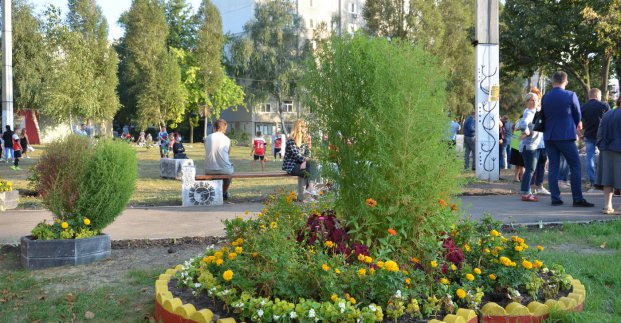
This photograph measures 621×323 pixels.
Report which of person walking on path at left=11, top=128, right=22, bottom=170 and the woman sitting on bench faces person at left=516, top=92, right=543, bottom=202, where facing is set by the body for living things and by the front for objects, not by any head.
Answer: the woman sitting on bench

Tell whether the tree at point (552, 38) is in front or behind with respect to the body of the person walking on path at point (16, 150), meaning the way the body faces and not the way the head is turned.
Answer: behind

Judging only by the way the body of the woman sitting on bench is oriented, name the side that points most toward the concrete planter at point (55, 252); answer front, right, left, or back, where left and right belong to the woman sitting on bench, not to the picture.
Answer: right

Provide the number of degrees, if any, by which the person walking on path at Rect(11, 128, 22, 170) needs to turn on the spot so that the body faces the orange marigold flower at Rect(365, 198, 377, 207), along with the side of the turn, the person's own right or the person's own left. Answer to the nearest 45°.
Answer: approximately 90° to the person's own left

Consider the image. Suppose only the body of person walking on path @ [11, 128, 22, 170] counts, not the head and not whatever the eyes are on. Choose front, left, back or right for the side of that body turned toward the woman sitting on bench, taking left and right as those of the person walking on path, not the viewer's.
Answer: left

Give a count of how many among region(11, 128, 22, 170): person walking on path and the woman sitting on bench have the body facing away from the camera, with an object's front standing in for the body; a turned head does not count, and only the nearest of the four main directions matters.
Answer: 0
